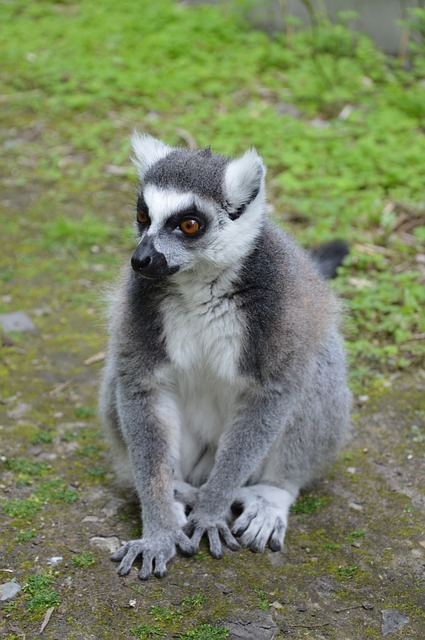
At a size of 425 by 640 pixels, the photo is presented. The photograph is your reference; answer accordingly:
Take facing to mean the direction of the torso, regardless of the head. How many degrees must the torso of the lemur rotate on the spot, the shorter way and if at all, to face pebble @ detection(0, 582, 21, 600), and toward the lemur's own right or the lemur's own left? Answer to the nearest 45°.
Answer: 0° — it already faces it

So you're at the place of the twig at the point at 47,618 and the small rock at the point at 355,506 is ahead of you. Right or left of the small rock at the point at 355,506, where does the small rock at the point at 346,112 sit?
left

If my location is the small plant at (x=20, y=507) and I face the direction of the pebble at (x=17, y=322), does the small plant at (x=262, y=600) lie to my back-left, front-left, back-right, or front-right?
back-right

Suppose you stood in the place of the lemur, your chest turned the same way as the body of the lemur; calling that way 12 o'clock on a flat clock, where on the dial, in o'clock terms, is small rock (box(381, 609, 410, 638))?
The small rock is roughly at 9 o'clock from the lemur.

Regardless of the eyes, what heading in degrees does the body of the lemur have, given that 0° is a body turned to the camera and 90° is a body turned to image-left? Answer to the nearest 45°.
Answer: approximately 45°
